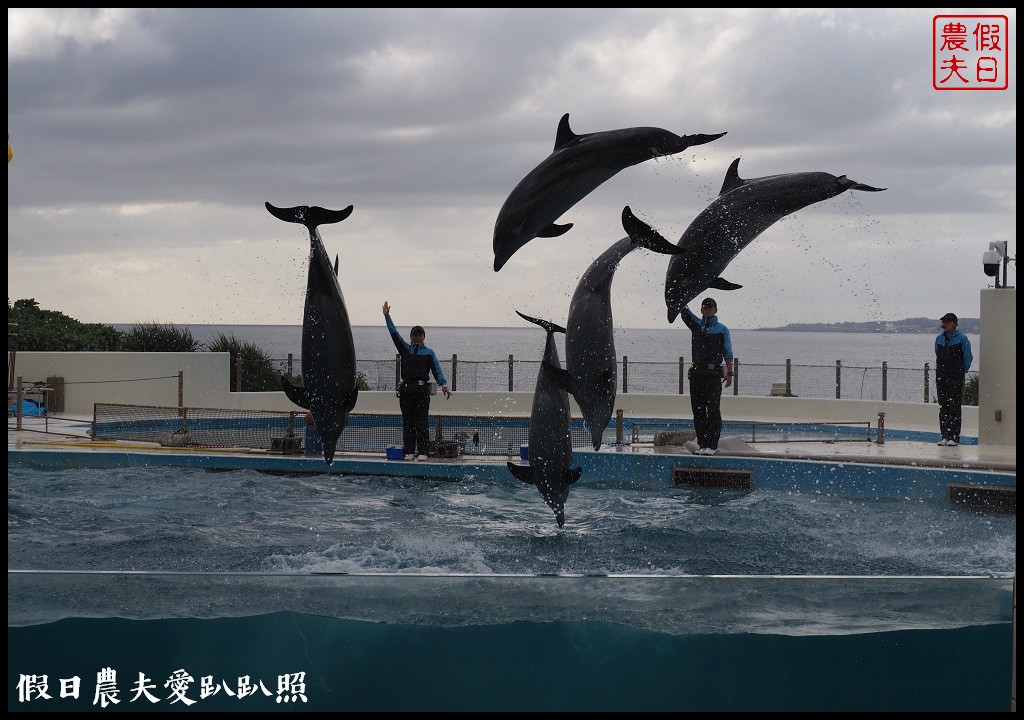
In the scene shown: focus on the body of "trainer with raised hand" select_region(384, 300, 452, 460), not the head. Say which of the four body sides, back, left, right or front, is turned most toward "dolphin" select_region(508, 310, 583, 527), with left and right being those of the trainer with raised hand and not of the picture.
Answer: front

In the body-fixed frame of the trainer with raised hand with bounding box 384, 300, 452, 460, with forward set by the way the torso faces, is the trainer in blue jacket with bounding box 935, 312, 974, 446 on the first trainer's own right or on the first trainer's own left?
on the first trainer's own left

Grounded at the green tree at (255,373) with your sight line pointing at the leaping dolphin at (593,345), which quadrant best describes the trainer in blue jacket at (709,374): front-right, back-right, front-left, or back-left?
front-left

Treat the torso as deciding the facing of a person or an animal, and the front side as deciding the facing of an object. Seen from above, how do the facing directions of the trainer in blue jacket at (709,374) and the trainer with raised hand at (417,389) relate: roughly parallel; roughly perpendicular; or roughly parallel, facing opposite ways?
roughly parallel

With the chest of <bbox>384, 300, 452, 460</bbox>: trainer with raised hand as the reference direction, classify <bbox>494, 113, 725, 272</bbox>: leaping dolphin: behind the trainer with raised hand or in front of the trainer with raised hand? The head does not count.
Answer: in front

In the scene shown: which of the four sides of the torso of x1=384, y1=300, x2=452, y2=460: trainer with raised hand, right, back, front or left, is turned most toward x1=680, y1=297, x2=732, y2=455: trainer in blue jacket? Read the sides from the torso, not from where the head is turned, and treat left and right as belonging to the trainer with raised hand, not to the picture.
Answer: left

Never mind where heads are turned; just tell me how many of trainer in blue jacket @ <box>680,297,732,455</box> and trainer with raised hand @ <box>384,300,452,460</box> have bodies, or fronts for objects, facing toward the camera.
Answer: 2

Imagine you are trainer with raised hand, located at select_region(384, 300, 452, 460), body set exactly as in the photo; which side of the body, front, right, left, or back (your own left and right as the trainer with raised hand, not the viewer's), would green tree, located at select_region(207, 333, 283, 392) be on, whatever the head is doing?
back

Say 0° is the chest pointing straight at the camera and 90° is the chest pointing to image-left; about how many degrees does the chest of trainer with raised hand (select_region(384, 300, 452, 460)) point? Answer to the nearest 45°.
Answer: approximately 0°

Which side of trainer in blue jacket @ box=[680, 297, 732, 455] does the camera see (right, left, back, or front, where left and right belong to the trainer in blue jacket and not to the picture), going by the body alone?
front

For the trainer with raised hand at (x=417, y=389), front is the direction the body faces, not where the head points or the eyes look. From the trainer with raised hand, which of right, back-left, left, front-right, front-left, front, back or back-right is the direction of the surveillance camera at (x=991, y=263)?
left

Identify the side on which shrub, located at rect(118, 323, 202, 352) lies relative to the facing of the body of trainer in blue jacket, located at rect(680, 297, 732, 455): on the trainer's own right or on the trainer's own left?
on the trainer's own right

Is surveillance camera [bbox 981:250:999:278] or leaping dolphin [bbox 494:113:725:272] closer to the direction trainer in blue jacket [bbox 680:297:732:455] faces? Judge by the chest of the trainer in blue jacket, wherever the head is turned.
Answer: the leaping dolphin

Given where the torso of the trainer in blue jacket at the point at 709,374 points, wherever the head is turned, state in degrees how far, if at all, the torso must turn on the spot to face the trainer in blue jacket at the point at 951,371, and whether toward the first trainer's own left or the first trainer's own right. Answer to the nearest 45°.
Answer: approximately 135° to the first trainer's own left
